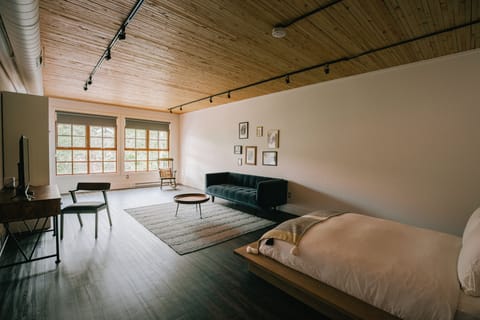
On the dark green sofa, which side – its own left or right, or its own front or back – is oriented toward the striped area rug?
front

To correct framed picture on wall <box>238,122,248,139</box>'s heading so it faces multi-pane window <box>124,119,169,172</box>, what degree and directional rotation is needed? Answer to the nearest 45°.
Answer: approximately 90° to its right

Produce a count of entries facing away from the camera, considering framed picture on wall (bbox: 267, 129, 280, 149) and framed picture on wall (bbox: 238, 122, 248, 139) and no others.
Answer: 0

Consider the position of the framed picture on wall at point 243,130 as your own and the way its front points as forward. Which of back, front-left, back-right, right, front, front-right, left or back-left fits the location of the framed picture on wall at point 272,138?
left

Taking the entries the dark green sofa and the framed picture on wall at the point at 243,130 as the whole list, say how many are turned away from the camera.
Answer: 0

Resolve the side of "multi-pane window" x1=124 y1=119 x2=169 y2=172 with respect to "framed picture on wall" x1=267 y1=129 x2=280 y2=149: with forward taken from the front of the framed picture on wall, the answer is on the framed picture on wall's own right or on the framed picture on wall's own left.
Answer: on the framed picture on wall's own right

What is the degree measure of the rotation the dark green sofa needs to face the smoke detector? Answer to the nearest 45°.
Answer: approximately 45° to its left

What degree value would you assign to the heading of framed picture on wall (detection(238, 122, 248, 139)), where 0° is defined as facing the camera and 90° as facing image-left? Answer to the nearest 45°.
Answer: approximately 45°
